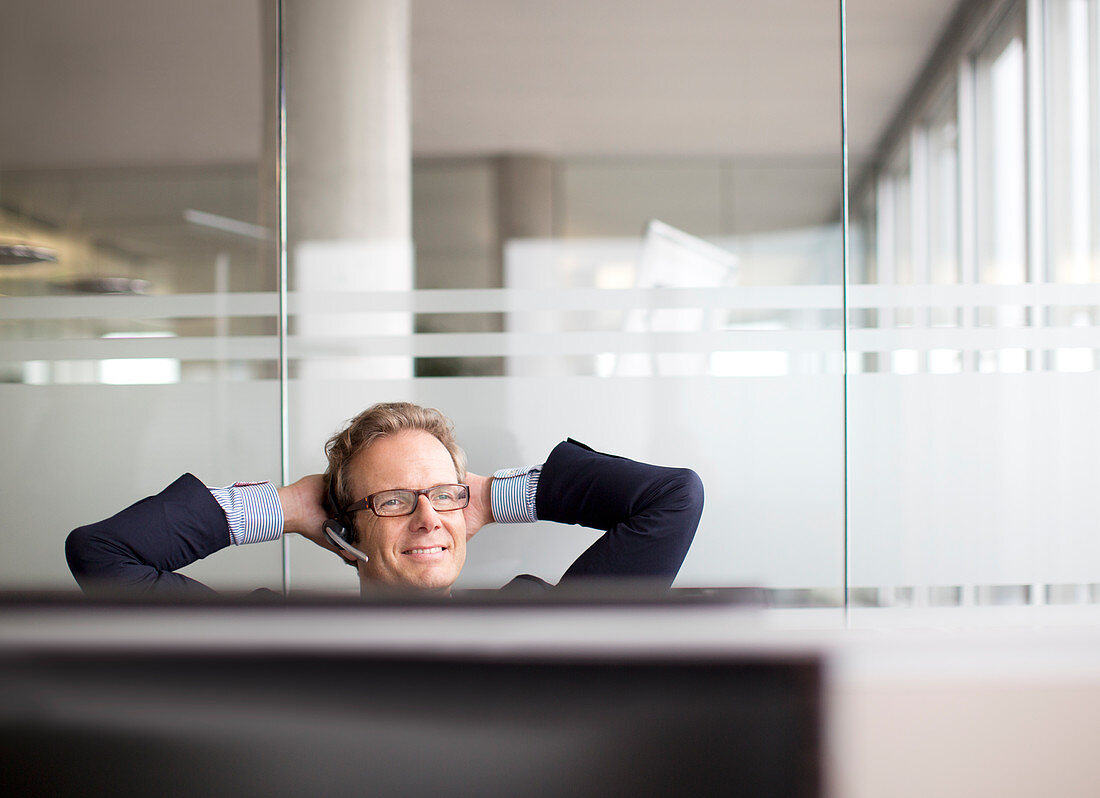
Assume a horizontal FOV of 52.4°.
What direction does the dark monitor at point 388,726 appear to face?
away from the camera

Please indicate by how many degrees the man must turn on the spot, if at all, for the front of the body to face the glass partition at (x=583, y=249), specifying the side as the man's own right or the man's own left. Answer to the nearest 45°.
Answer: approximately 135° to the man's own left

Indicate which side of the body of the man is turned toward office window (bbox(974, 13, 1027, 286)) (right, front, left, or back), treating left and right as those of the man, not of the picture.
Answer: left

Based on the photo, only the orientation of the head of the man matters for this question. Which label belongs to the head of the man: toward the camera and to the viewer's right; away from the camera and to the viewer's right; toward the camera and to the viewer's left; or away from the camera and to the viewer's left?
toward the camera and to the viewer's right

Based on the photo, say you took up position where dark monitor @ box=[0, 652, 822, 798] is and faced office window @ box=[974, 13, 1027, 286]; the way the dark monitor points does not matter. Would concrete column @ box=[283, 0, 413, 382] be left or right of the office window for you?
left

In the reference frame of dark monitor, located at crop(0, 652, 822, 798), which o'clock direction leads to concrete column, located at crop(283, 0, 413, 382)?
The concrete column is roughly at 12 o'clock from the dark monitor.

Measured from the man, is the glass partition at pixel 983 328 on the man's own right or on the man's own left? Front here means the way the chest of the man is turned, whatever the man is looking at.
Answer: on the man's own left

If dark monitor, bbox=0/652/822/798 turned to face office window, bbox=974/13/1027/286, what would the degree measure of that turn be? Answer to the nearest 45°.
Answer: approximately 45° to its right
